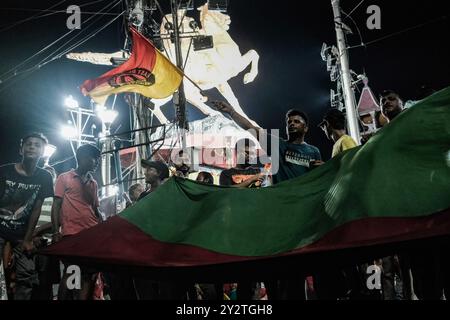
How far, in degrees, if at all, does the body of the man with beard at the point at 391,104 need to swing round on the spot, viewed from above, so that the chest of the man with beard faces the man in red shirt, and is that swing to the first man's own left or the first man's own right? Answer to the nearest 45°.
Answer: approximately 45° to the first man's own right

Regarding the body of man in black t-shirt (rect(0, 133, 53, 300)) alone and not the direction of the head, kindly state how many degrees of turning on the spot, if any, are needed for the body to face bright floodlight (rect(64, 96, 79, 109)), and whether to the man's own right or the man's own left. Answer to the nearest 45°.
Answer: approximately 180°

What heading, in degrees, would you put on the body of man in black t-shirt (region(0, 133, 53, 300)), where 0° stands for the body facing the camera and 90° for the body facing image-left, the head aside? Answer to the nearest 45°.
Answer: approximately 0°

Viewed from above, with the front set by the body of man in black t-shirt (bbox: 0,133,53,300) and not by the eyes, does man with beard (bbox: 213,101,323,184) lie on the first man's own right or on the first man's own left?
on the first man's own left

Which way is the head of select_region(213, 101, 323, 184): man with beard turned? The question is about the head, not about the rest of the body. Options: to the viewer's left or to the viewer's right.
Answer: to the viewer's left

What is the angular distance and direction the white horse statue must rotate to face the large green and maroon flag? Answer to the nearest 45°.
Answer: approximately 90° to its right

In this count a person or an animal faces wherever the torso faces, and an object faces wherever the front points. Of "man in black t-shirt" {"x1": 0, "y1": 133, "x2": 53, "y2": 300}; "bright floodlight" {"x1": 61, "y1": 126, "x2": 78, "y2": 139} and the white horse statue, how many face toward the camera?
2

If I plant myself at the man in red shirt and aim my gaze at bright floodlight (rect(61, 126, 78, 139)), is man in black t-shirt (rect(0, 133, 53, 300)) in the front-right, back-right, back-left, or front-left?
back-left

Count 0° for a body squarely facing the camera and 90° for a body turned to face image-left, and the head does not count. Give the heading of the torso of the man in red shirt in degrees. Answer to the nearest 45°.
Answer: approximately 315°

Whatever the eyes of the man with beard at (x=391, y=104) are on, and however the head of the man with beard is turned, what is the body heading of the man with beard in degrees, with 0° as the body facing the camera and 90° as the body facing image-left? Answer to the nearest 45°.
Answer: approximately 45°

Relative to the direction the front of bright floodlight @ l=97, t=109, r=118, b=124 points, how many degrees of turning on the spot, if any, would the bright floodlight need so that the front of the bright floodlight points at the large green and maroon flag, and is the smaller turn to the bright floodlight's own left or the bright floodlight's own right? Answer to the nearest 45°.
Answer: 0° — it already faces it

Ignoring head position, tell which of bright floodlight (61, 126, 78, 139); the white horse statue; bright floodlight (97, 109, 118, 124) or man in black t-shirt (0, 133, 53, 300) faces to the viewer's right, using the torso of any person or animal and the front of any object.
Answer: the white horse statue
